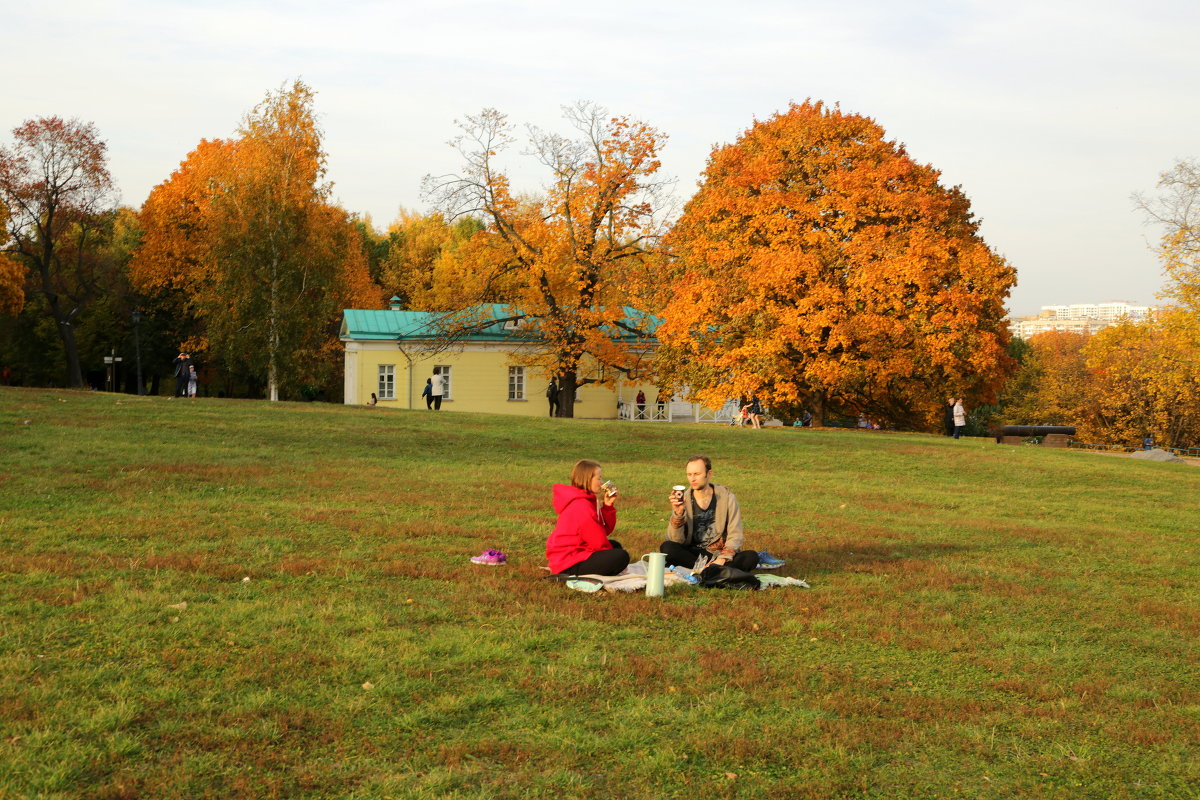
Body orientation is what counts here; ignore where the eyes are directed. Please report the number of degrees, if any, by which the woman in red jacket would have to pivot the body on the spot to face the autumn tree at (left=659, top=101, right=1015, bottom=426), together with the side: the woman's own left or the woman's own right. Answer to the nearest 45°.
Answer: approximately 90° to the woman's own left

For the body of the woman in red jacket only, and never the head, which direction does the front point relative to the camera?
to the viewer's right

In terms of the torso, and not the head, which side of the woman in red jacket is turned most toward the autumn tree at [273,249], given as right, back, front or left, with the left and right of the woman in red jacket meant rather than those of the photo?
left

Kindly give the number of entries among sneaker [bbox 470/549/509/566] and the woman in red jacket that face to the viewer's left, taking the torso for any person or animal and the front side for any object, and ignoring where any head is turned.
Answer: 1

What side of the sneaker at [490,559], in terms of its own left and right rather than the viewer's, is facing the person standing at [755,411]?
right

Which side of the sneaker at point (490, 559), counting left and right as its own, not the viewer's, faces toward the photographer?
left

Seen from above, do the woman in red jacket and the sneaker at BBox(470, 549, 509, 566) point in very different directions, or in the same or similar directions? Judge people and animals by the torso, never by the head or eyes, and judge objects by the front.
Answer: very different directions

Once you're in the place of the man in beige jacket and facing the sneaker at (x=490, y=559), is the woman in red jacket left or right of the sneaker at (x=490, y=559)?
left

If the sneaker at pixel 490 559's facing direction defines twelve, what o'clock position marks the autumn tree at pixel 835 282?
The autumn tree is roughly at 4 o'clock from the sneaker.

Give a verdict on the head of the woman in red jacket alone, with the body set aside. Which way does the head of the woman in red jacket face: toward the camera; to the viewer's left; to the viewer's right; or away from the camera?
to the viewer's right

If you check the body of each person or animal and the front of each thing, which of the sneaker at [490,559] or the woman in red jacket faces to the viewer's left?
the sneaker

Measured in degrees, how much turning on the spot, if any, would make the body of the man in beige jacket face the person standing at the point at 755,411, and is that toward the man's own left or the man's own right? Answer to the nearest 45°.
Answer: approximately 135° to the man's own right

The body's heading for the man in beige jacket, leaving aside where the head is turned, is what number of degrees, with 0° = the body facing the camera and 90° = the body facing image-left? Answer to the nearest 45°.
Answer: approximately 45°
